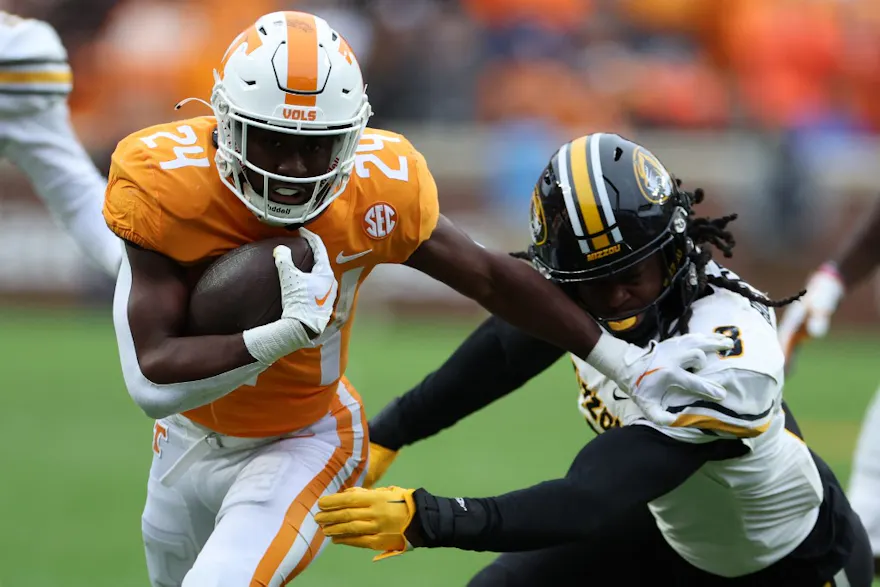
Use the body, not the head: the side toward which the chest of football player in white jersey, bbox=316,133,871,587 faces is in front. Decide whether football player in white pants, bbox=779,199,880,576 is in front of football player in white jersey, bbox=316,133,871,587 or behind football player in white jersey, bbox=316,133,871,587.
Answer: behind

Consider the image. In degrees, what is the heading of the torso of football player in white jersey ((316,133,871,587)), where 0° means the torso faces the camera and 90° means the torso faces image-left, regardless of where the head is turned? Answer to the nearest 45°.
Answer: approximately 45°

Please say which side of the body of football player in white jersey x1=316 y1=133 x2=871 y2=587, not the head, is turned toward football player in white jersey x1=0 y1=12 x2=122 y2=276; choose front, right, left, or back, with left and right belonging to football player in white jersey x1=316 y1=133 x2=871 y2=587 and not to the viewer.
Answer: right

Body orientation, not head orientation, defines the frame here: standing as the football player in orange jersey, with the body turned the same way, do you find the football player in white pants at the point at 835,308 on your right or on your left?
on your left

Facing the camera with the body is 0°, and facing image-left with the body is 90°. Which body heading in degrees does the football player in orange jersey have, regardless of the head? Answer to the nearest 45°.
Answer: approximately 0°
